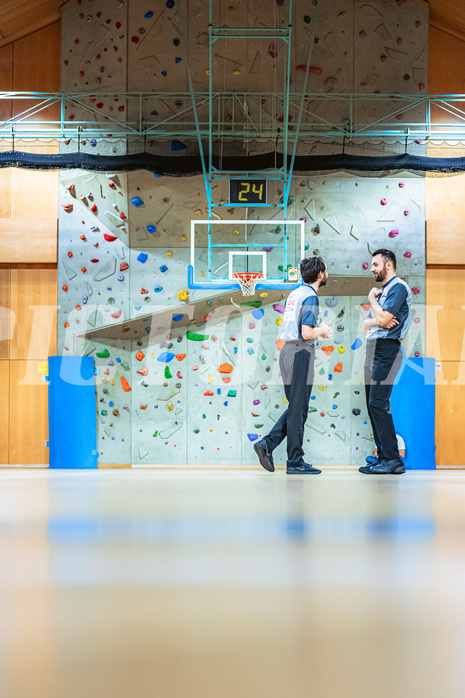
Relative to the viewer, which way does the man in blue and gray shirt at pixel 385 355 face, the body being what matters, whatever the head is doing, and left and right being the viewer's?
facing to the left of the viewer

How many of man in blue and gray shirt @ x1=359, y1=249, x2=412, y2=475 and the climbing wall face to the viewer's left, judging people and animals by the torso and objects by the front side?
1

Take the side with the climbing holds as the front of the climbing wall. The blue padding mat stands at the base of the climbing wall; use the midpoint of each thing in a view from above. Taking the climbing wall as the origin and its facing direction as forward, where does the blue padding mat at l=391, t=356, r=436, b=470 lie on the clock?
The blue padding mat is roughly at 9 o'clock from the climbing wall.

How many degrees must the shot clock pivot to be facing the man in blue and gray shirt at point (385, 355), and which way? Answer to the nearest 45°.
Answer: approximately 45° to its left

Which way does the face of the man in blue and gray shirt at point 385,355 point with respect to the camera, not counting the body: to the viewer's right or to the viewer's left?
to the viewer's left

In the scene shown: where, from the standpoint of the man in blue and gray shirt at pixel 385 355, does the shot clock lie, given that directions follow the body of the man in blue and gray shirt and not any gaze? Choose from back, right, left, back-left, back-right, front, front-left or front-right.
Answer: front-right

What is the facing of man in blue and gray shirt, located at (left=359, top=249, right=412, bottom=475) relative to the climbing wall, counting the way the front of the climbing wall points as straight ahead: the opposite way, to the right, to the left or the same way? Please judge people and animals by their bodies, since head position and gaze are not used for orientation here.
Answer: to the right

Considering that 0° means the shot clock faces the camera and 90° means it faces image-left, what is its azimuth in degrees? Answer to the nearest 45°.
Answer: approximately 0°

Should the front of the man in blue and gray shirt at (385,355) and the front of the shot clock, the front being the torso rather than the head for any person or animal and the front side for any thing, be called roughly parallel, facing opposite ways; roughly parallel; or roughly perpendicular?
roughly perpendicular
